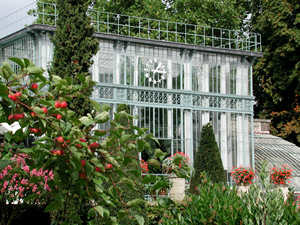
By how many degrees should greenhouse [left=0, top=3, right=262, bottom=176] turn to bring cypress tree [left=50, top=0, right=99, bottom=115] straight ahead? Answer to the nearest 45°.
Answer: approximately 90° to its right

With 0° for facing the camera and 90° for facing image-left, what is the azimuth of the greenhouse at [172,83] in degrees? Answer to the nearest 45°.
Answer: approximately 315°

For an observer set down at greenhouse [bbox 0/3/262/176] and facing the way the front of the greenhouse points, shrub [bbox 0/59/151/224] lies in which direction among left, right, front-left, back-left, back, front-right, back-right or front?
front-right

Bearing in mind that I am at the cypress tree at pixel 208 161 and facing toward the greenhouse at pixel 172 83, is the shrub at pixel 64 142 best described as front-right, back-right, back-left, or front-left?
back-left

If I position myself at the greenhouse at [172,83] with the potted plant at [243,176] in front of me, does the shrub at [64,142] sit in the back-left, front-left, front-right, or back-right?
front-right

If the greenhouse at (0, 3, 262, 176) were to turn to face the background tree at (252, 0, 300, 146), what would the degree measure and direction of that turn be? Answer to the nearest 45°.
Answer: approximately 90° to its left
